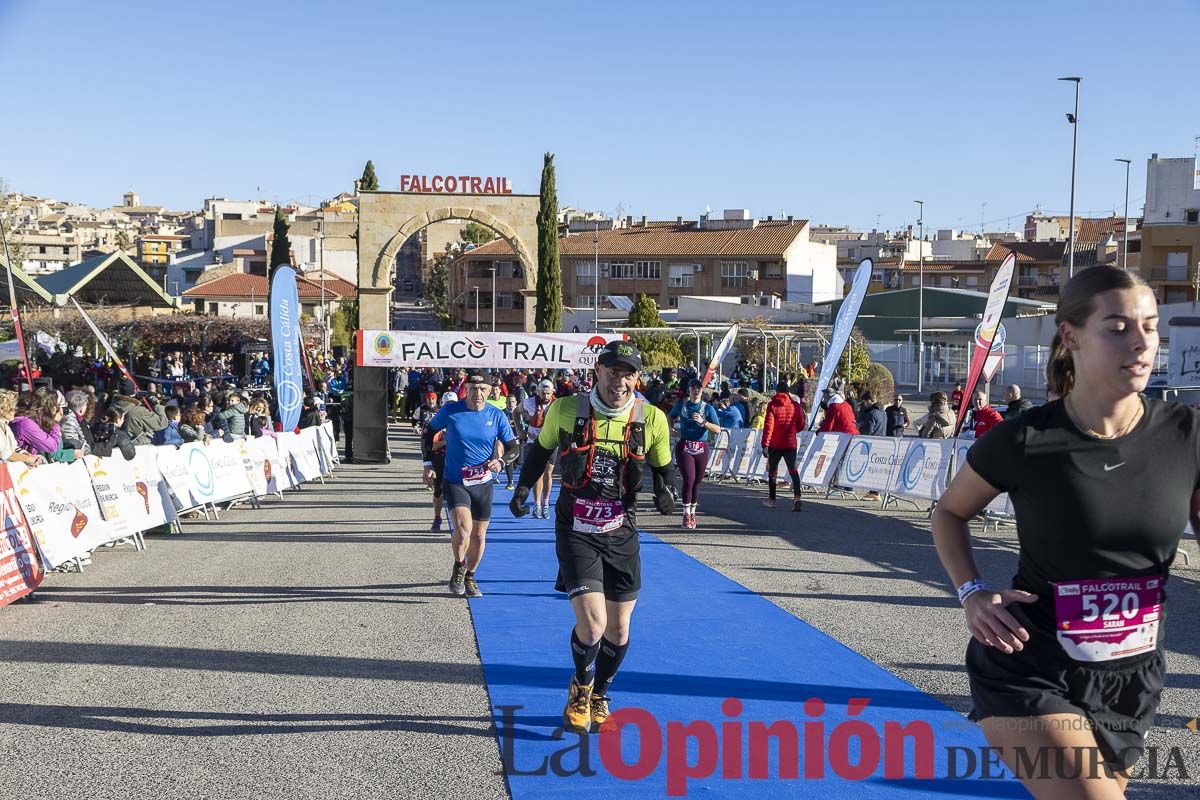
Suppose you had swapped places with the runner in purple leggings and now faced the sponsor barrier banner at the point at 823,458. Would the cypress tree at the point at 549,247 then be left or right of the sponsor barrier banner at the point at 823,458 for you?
left

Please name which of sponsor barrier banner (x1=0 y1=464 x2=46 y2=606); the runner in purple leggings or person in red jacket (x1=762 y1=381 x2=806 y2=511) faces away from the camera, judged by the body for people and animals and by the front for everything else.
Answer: the person in red jacket

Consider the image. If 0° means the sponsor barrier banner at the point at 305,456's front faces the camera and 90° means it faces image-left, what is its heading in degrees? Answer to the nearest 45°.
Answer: approximately 315°

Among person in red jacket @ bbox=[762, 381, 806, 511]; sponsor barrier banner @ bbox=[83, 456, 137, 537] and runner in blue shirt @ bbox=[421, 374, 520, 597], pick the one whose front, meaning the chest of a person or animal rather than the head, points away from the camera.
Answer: the person in red jacket

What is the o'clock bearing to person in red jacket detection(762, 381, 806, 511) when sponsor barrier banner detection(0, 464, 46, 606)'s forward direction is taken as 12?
The person in red jacket is roughly at 10 o'clock from the sponsor barrier banner.

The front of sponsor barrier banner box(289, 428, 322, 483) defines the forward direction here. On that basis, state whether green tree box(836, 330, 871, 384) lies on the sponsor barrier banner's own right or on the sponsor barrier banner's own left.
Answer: on the sponsor barrier banner's own left

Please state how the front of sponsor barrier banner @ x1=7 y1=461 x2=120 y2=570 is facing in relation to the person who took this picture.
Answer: facing the viewer and to the right of the viewer

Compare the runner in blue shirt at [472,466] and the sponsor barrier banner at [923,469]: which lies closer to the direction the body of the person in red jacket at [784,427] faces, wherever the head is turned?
the sponsor barrier banner

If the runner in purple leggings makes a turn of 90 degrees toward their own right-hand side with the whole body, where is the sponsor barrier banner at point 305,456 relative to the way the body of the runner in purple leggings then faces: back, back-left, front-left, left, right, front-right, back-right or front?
front-right
